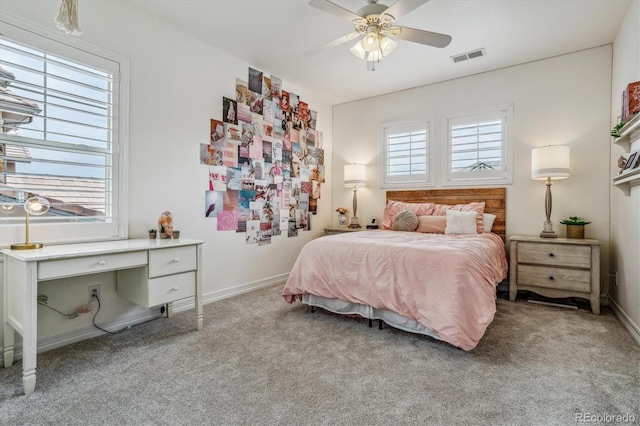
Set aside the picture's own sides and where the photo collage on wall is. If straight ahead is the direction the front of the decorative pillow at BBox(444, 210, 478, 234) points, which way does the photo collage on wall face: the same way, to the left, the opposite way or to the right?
to the left

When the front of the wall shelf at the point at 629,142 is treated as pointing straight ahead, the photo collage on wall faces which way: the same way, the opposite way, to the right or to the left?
the opposite way

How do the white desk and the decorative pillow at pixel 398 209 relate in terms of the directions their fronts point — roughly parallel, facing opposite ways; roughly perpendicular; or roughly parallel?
roughly perpendicular

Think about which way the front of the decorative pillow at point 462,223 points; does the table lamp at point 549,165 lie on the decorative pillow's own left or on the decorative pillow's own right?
on the decorative pillow's own left

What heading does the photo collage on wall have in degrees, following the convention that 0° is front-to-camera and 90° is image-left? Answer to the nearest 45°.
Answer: approximately 315°
